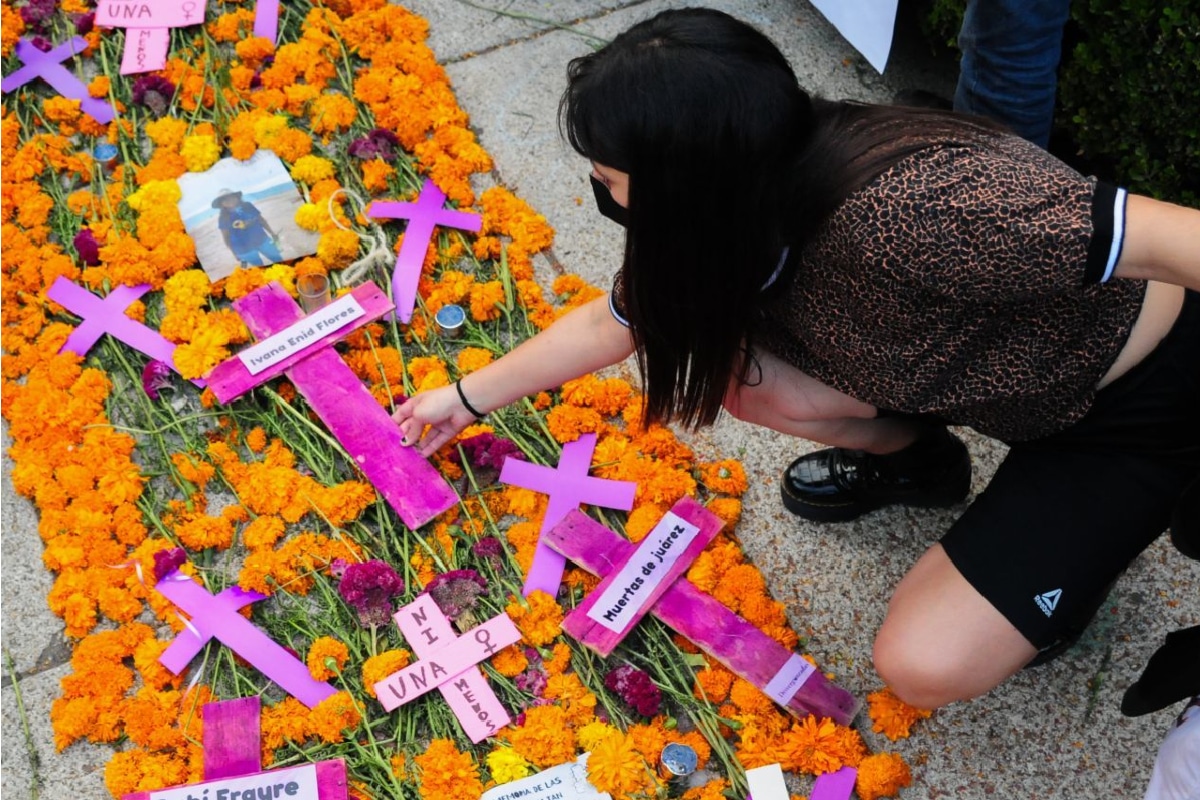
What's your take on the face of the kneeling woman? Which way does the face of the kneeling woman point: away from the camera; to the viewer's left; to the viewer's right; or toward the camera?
to the viewer's left

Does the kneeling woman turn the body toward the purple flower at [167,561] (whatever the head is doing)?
yes

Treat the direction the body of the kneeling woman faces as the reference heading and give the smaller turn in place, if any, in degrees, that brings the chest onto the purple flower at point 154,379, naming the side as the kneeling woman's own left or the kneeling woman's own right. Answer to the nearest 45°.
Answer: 0° — they already face it

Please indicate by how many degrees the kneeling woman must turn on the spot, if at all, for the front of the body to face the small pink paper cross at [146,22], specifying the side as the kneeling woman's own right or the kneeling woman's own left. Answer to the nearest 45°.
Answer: approximately 45° to the kneeling woman's own right

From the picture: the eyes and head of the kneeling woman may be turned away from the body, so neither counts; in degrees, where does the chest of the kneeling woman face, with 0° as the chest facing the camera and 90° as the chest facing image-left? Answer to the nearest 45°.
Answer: approximately 90°
